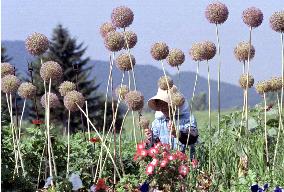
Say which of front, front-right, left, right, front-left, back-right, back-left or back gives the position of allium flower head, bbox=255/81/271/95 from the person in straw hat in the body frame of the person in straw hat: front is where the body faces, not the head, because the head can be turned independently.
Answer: left

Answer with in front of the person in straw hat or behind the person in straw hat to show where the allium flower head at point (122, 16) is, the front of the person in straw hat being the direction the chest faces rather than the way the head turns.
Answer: in front

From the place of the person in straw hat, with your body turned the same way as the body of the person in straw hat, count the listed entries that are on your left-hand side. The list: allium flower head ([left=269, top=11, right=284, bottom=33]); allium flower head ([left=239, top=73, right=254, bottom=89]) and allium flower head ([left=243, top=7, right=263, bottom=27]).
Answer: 3

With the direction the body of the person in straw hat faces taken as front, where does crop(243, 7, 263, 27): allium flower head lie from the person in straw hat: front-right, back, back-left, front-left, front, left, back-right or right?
left

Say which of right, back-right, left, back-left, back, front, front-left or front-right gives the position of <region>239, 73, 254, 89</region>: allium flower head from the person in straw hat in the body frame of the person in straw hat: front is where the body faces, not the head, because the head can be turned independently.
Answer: left

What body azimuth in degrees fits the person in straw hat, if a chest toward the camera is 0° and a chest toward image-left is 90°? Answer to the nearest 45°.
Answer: approximately 45°

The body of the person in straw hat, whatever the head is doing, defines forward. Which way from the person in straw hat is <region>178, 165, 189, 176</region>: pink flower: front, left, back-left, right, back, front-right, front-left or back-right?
front-left

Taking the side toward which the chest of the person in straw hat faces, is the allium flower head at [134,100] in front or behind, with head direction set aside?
in front
